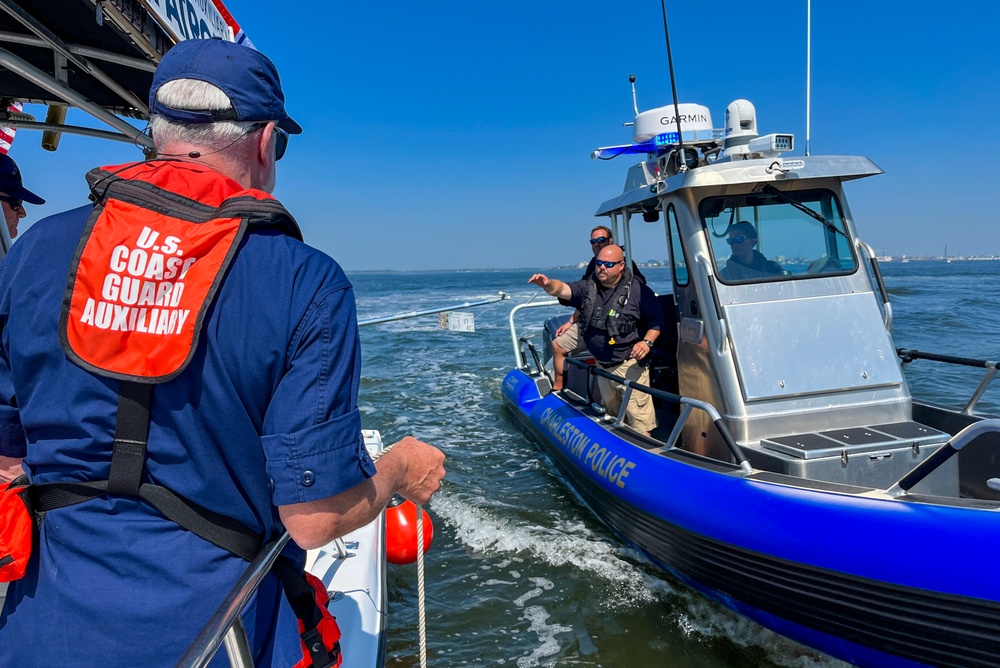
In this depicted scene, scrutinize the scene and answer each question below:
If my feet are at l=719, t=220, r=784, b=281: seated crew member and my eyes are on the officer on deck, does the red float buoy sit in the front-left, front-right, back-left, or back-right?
front-left

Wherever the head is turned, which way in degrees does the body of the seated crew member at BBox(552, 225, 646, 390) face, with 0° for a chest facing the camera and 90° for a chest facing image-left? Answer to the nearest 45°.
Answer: approximately 45°

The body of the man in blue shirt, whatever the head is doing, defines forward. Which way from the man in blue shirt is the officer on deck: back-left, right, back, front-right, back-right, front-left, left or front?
front

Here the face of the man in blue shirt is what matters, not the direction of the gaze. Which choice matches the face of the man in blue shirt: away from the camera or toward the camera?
away from the camera

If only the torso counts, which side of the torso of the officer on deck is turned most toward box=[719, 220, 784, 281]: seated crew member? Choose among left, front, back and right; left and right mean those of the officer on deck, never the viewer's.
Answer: left

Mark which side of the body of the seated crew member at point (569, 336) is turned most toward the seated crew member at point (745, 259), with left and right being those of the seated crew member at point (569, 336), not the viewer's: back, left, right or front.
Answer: left

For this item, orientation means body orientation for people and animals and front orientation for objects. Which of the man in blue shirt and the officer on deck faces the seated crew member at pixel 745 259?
the man in blue shirt

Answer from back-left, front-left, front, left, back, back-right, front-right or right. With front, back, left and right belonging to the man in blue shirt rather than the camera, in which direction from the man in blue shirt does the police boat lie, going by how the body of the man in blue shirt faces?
front

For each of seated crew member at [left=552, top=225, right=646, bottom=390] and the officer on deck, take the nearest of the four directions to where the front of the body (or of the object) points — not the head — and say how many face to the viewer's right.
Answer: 0

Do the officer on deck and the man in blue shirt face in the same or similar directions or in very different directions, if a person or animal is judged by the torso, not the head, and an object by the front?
very different directions

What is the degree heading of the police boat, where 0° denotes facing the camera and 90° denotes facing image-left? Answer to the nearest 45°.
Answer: approximately 315°

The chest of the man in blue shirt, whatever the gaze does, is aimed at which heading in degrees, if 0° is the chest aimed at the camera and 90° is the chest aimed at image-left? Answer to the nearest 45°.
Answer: approximately 225°

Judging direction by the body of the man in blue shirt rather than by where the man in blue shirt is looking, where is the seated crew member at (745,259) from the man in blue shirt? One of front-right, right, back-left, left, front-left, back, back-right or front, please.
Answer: front

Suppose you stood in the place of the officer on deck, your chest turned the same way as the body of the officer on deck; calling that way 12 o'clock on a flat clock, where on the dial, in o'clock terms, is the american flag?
The american flag is roughly at 12 o'clock from the officer on deck.

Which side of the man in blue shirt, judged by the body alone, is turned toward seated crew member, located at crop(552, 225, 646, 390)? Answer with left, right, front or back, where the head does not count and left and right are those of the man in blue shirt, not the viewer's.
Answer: front
